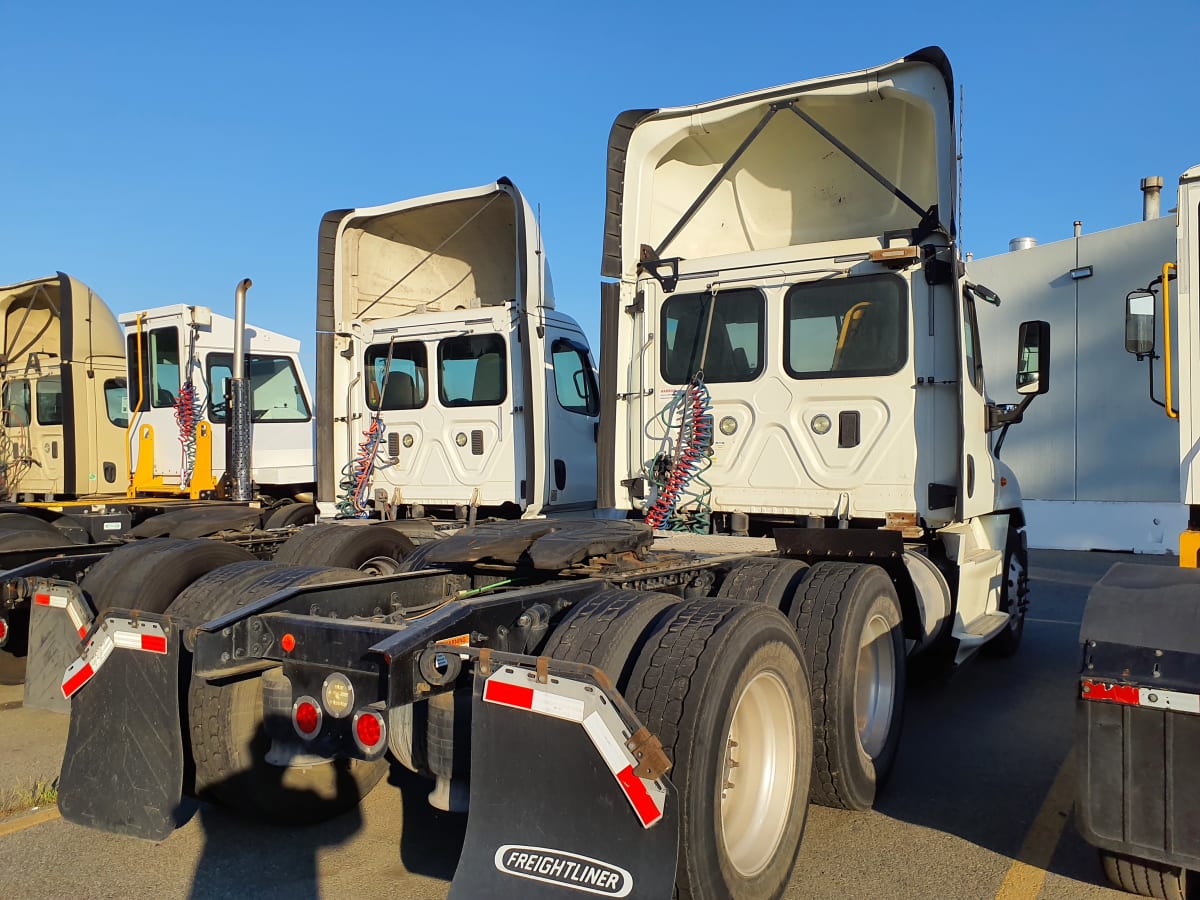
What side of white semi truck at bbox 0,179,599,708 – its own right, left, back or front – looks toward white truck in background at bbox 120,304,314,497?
left

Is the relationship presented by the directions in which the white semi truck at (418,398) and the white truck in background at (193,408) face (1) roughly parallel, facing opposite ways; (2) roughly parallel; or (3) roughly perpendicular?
roughly parallel

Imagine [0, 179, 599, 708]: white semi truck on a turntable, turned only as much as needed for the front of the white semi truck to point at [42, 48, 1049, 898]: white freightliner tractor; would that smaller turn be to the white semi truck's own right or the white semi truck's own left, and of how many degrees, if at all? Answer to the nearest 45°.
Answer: approximately 135° to the white semi truck's own right

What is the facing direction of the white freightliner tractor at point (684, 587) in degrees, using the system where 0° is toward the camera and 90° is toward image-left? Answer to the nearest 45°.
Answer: approximately 225°

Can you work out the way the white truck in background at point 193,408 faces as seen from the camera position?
facing away from the viewer and to the right of the viewer

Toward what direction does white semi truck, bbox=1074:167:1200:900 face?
away from the camera

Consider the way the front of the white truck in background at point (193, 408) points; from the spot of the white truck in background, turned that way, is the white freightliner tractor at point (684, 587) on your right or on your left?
on your right

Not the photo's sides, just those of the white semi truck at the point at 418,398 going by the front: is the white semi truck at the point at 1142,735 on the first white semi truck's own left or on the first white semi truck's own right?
on the first white semi truck's own right

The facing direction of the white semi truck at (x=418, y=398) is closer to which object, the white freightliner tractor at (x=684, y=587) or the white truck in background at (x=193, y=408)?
the white truck in background

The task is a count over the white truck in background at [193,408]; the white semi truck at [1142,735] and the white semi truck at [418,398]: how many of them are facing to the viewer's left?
0

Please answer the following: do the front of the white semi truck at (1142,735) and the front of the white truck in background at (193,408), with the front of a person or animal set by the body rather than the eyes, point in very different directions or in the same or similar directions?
same or similar directions

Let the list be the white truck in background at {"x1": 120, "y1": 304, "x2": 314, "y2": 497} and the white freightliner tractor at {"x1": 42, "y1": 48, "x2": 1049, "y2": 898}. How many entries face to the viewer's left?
0

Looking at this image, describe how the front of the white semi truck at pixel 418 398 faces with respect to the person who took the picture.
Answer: facing away from the viewer and to the right of the viewer

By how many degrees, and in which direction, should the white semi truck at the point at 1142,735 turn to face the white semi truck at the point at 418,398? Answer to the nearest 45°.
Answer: approximately 45° to its left

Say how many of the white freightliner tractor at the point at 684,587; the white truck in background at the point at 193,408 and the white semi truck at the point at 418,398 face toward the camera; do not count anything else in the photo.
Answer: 0

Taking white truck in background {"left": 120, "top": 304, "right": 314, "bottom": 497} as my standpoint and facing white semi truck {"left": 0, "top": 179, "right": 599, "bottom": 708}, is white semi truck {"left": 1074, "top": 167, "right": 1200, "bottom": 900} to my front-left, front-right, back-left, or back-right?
front-left
